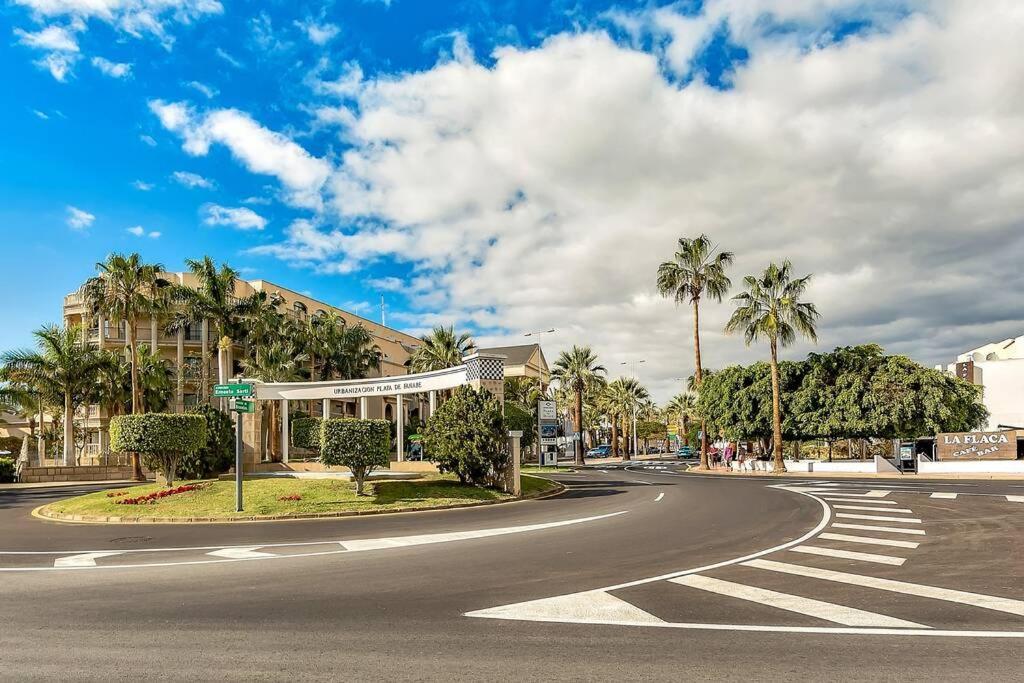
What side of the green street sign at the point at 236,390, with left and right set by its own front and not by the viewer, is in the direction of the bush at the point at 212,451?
back

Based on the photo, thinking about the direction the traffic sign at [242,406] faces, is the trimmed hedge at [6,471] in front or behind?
behind

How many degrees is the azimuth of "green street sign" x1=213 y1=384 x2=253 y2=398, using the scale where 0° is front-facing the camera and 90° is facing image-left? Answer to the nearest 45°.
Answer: approximately 0°

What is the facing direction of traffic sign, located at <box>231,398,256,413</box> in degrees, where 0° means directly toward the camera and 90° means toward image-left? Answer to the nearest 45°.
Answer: approximately 0°

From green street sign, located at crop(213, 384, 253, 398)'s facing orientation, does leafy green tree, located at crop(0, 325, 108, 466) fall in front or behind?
behind

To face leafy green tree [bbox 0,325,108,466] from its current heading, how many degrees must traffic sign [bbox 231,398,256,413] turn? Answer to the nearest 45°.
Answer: approximately 180°

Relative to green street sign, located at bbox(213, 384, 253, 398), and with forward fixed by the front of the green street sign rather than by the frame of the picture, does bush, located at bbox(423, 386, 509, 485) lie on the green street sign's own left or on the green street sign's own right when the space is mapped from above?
on the green street sign's own left

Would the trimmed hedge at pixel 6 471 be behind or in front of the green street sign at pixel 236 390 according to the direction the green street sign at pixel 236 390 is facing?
behind

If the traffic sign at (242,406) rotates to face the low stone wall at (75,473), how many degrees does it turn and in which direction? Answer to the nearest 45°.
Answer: approximately 180°

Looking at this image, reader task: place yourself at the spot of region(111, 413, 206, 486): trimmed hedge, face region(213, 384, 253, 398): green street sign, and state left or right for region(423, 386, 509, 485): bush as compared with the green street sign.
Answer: left
